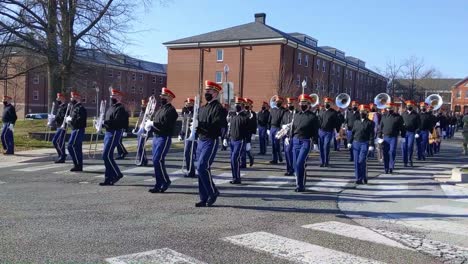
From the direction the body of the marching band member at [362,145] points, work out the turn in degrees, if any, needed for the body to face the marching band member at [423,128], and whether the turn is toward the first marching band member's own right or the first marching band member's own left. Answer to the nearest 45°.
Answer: approximately 180°

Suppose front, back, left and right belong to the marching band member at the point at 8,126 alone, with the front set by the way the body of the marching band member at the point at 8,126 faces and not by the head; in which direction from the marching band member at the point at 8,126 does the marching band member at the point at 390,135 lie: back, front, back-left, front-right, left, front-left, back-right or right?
back-left

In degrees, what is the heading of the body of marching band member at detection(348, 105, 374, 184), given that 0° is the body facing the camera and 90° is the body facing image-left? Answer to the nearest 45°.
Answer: approximately 0°

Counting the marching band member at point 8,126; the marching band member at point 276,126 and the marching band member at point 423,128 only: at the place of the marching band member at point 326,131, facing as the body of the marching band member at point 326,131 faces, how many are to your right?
2

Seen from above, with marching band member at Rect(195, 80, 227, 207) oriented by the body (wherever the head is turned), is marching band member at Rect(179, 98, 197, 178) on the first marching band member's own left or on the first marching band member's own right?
on the first marching band member's own right

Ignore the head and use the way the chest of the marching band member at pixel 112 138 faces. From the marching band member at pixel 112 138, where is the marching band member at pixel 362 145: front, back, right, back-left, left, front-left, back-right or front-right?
back-left

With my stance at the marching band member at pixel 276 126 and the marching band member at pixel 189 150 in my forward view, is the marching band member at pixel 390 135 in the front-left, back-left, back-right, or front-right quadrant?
back-left

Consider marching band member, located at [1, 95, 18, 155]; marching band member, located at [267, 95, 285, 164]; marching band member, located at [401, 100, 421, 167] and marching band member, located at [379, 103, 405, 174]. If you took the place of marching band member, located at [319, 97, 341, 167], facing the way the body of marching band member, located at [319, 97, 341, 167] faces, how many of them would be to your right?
2

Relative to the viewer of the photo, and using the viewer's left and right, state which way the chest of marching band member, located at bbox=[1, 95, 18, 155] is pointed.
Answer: facing to the left of the viewer
